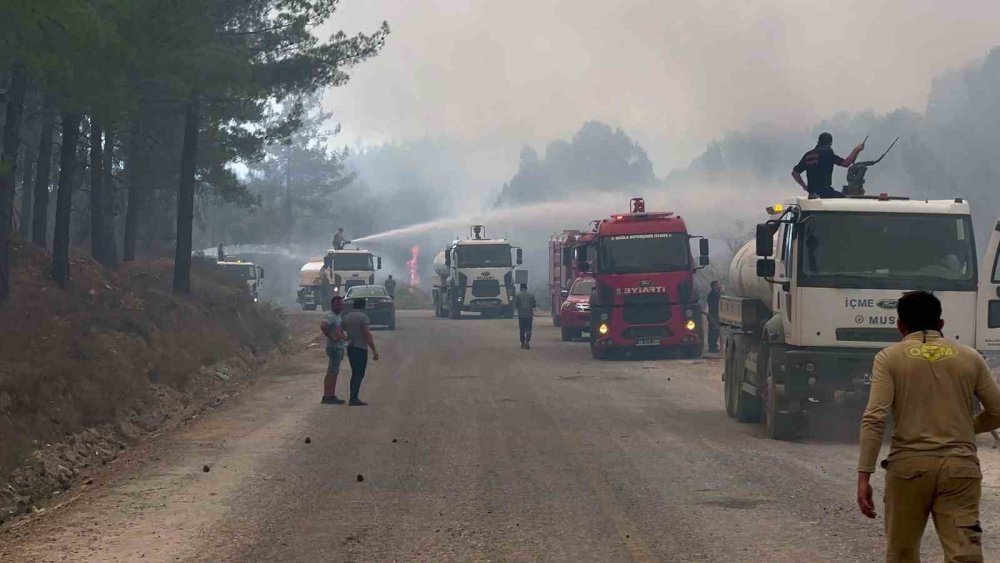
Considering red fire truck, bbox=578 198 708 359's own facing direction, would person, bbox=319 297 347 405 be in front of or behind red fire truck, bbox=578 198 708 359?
in front

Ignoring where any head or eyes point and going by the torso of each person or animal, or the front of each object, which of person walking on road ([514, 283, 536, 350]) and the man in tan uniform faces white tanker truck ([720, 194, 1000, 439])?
the man in tan uniform

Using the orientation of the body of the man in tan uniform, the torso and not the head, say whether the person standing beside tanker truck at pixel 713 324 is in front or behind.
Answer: in front

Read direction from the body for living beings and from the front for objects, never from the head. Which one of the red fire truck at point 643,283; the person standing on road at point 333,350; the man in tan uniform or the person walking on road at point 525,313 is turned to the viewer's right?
the person standing on road at point 333,350

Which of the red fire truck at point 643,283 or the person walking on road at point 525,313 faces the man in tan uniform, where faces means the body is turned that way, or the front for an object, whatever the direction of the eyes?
the red fire truck

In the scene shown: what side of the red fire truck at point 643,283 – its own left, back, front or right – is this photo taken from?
front

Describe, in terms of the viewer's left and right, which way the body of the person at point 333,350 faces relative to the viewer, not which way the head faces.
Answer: facing to the right of the viewer

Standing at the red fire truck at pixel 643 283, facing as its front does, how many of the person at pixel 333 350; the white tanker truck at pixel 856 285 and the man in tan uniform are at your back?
0

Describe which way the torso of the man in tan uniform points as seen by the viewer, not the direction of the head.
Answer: away from the camera

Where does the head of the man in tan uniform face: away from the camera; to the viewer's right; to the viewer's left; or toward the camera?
away from the camera
